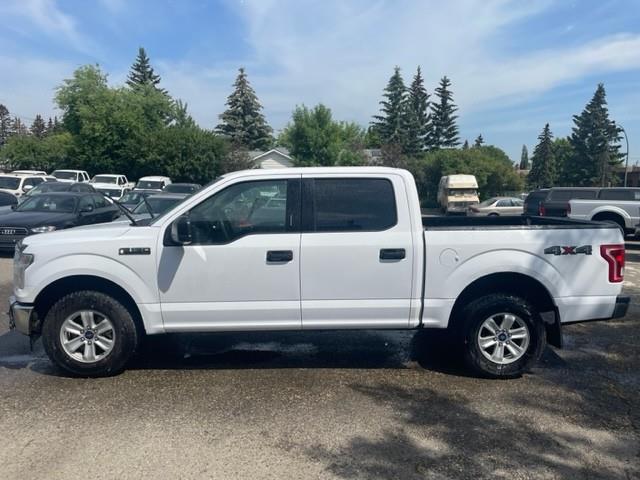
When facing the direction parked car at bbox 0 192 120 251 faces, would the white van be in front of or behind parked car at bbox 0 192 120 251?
behind

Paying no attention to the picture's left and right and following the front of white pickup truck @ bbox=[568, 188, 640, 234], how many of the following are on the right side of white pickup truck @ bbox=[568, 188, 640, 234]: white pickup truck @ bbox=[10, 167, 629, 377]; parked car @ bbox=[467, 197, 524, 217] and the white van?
1

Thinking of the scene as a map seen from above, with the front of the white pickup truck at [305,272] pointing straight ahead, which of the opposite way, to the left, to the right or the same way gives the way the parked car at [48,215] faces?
to the left

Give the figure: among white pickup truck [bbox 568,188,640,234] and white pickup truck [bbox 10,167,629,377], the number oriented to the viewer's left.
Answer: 1

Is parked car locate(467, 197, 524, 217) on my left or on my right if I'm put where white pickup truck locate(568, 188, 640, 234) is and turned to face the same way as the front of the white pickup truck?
on my left

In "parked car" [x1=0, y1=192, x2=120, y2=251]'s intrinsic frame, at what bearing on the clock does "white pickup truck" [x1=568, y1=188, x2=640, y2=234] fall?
The white pickup truck is roughly at 8 o'clock from the parked car.

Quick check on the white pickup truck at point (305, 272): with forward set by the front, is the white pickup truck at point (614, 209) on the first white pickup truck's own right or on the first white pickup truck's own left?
on the first white pickup truck's own right

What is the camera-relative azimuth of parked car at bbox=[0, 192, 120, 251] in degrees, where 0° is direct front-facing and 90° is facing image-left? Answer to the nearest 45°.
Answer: approximately 45°

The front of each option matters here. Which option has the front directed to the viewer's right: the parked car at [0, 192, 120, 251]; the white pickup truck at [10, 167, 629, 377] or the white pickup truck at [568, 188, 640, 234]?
the white pickup truck at [568, 188, 640, 234]

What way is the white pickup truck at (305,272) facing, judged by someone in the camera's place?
facing to the left of the viewer

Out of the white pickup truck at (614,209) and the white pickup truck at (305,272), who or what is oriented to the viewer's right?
the white pickup truck at (614,209)

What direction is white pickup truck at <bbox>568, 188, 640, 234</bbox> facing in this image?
to the viewer's right

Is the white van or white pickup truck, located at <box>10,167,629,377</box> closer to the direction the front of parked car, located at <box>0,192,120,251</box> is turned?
the white pickup truck

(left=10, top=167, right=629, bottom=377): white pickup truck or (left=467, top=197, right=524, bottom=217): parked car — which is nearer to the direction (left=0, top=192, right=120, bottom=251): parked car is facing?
the white pickup truck

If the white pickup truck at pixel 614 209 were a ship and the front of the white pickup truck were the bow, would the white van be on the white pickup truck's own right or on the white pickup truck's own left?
on the white pickup truck's own left
